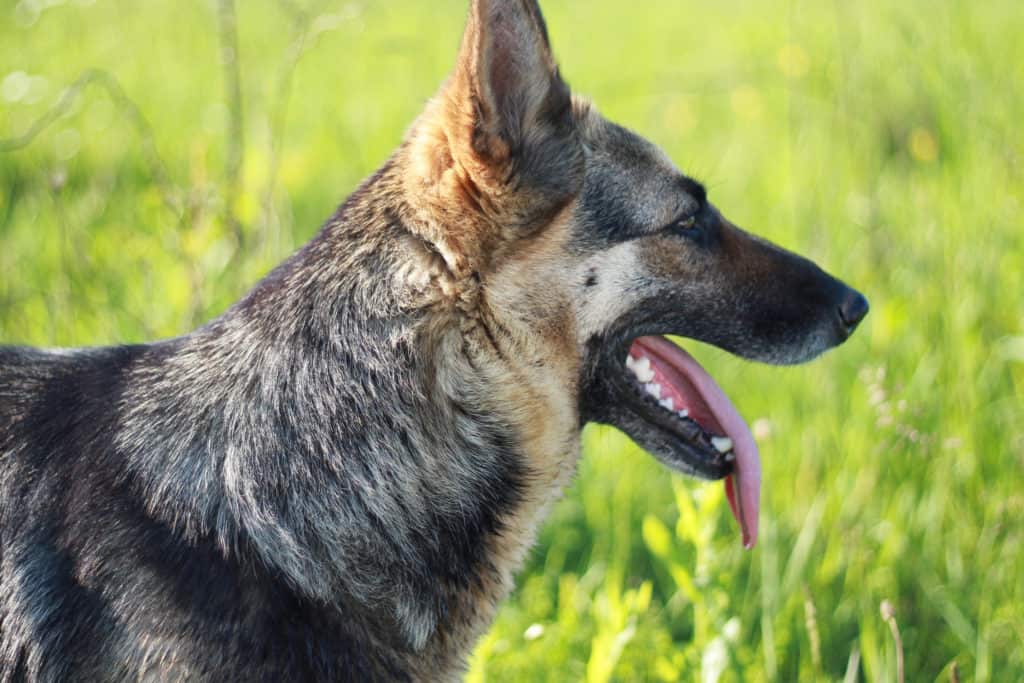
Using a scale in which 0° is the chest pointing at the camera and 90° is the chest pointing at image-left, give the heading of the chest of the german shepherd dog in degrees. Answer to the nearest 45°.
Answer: approximately 270°
